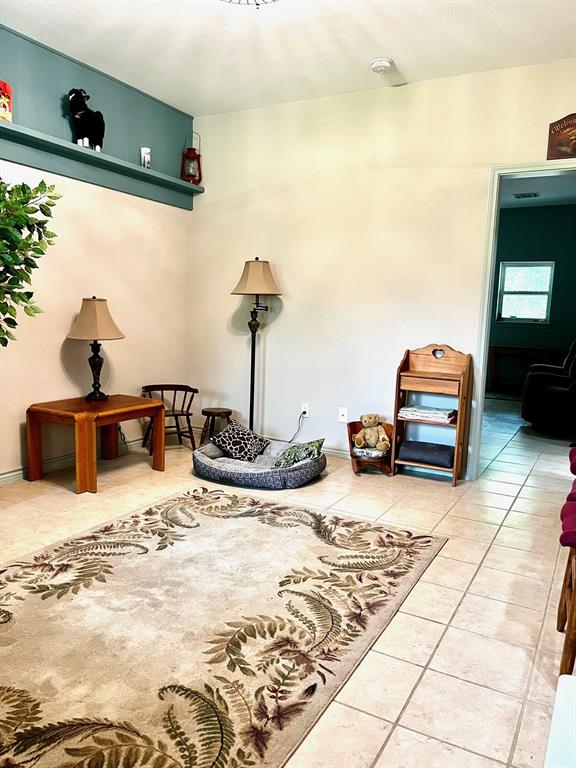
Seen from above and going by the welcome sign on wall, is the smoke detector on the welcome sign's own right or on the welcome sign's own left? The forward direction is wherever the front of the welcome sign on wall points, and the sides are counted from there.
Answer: on the welcome sign's own right

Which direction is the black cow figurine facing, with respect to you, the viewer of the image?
facing the viewer and to the left of the viewer

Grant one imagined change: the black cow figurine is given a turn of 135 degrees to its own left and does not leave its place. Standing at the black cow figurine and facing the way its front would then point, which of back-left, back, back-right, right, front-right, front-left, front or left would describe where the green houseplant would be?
right

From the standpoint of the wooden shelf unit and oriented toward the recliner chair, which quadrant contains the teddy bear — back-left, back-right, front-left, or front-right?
back-left

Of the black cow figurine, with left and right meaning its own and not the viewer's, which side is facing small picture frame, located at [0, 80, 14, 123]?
front

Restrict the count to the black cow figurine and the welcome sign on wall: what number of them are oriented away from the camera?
0

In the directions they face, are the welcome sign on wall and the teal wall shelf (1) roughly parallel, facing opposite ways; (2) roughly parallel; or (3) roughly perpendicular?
roughly perpendicular

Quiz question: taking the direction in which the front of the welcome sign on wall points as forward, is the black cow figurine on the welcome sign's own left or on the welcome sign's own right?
on the welcome sign's own right

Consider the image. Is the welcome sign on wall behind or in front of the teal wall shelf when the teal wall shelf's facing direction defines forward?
in front

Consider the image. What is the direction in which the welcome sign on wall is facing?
toward the camera

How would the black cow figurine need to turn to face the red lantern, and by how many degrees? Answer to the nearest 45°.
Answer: approximately 180°

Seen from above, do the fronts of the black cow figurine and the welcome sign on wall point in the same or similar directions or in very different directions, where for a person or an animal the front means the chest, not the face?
same or similar directions

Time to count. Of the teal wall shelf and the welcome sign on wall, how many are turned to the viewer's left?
0

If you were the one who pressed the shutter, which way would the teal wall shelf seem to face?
facing the viewer and to the right of the viewer
